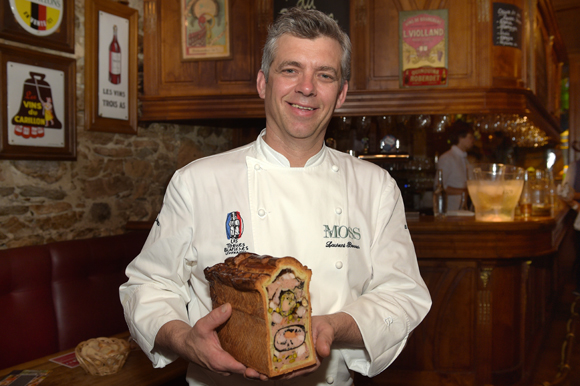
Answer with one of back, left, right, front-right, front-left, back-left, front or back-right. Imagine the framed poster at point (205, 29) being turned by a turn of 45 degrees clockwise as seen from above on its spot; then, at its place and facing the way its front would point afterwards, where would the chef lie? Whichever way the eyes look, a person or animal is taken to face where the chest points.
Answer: front-left

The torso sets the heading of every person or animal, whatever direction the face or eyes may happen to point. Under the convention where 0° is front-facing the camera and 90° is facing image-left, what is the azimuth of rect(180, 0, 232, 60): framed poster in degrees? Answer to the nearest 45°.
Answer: approximately 0°

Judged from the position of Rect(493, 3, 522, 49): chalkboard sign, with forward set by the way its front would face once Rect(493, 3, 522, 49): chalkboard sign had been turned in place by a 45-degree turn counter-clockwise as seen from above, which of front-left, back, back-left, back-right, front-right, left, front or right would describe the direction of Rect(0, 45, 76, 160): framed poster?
back-right

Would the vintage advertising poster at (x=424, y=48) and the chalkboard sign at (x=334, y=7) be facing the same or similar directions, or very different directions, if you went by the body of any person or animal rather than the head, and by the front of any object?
same or similar directions

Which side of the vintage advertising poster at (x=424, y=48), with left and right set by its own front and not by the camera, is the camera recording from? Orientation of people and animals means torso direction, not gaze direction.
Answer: front

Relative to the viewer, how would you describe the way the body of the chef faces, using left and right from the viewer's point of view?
facing the viewer

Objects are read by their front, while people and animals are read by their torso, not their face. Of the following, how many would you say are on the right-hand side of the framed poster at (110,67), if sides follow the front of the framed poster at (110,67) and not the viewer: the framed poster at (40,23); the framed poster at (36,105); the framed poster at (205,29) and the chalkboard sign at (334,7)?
2

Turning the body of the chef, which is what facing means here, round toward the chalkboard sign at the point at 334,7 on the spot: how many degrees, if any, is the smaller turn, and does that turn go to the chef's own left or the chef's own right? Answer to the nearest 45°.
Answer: approximately 180°

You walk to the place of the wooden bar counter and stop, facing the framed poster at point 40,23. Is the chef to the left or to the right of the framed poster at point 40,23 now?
left

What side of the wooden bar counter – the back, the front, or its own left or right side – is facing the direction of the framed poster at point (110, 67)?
right

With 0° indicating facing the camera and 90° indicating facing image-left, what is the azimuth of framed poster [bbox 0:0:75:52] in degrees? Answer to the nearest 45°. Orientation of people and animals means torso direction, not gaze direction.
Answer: approximately 315°

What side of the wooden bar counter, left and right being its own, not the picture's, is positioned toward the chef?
front

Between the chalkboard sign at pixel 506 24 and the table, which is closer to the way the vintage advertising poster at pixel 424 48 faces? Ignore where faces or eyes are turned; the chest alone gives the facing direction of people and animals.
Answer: the table

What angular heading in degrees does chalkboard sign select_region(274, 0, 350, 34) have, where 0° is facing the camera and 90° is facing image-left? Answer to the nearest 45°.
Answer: approximately 0°
